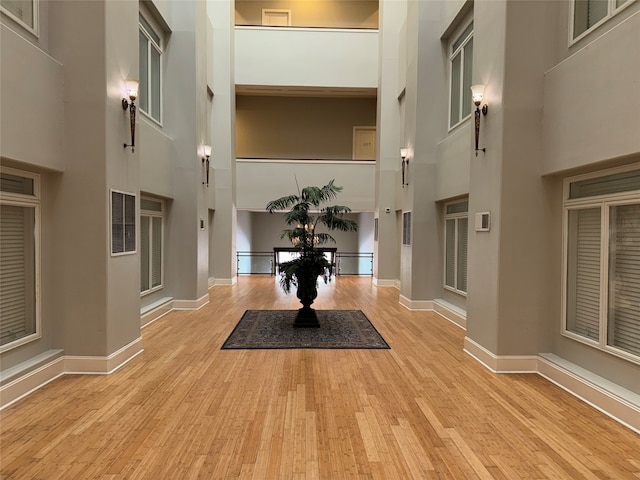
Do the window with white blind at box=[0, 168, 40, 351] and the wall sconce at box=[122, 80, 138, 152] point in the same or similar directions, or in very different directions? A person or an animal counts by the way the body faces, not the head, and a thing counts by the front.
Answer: same or similar directions

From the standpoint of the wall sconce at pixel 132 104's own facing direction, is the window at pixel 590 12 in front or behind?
in front

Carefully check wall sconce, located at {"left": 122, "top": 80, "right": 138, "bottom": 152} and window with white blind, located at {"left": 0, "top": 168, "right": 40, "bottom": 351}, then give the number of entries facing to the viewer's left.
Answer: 0

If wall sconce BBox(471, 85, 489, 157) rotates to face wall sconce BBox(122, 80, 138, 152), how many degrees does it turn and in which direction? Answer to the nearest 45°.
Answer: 0° — it already faces it

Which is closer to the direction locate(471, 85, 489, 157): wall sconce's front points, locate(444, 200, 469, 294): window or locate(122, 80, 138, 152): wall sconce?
the wall sconce

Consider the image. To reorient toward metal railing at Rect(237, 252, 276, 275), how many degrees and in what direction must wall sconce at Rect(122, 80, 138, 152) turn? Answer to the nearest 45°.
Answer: approximately 90° to its left

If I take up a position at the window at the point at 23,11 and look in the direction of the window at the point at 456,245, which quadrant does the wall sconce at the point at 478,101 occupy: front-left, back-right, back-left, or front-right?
front-right

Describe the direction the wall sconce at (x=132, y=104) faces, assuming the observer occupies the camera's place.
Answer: facing the viewer and to the right of the viewer

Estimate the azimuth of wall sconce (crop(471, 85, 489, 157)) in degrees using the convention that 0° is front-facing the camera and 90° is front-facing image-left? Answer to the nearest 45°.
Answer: approximately 45°

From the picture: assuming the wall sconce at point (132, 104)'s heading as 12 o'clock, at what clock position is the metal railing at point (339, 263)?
The metal railing is roughly at 9 o'clock from the wall sconce.

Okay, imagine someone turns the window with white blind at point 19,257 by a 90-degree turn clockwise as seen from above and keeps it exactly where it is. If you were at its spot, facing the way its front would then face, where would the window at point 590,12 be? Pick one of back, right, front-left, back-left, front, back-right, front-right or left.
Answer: left

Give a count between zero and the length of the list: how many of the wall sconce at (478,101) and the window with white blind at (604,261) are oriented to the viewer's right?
0

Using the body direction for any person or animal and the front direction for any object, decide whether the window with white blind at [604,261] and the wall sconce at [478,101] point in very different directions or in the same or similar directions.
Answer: same or similar directions
